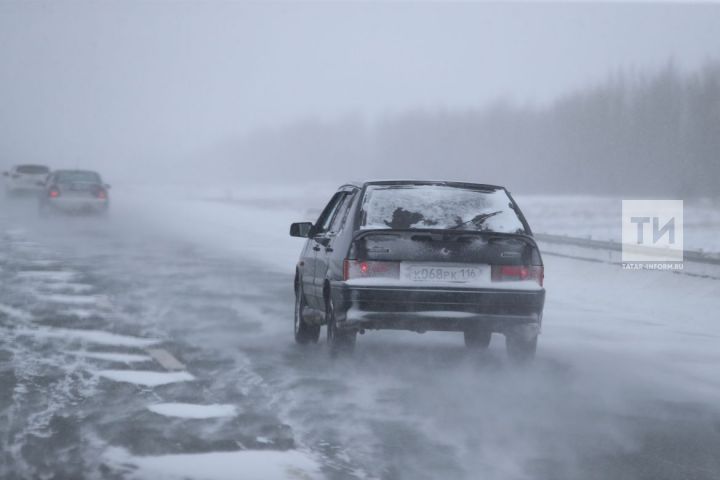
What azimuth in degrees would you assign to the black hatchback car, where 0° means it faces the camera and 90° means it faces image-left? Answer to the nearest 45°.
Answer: approximately 180°

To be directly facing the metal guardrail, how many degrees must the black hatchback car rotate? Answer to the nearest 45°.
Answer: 0° — it already faces it

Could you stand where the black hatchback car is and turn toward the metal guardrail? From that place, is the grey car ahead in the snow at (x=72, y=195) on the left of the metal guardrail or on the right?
left

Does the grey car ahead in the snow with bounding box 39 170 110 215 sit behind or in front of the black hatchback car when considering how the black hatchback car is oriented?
in front
